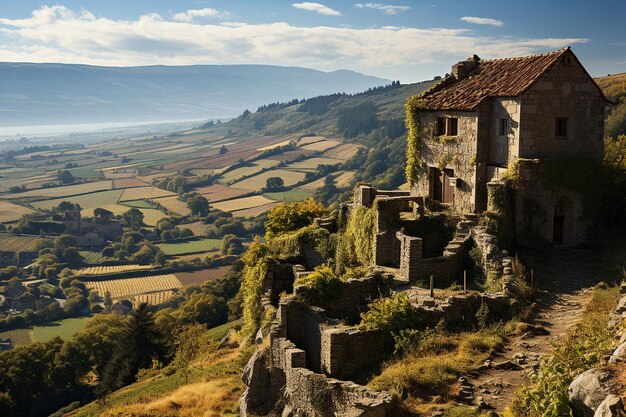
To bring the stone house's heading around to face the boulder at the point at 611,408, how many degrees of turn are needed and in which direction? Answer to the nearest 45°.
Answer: approximately 45° to its left

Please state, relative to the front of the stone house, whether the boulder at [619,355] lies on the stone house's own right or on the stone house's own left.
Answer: on the stone house's own left

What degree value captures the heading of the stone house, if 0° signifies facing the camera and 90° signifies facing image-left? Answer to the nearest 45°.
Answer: approximately 45°

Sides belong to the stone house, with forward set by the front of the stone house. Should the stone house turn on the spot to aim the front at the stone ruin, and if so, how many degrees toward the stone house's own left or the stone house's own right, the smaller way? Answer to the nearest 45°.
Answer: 0° — it already faces it

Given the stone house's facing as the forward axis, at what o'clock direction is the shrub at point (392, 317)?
The shrub is roughly at 11 o'clock from the stone house.

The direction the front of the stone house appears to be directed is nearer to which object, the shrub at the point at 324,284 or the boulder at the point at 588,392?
the shrub

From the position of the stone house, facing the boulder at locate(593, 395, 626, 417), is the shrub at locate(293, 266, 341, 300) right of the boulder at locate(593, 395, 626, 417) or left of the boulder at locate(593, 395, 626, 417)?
right

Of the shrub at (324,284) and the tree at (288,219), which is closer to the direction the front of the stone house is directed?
the shrub

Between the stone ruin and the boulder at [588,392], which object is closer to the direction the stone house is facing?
the stone ruin

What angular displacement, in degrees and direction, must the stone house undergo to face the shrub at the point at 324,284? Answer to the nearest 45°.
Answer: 0° — it already faces it
